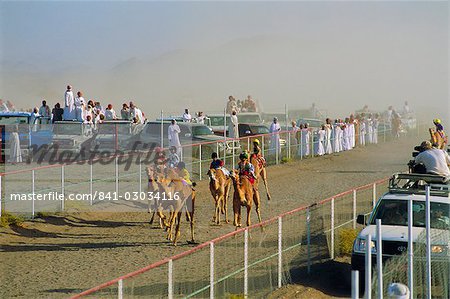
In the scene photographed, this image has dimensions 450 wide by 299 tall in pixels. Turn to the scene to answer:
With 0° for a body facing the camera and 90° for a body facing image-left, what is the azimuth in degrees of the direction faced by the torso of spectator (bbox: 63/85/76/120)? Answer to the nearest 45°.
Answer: approximately 315°

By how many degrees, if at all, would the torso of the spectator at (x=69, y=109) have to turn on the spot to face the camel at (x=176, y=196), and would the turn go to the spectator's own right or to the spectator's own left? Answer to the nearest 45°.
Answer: approximately 45° to the spectator's own right

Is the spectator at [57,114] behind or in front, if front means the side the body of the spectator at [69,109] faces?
behind

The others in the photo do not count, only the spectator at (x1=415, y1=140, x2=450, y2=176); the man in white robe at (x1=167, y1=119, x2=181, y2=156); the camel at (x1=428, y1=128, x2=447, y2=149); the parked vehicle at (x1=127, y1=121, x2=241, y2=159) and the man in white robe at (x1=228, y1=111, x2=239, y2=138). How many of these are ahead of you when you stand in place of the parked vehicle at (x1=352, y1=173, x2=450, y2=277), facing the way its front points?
0

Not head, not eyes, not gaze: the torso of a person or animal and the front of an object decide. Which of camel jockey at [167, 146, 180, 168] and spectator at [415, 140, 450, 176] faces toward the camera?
camel jockey at [167, 146, 180, 168]

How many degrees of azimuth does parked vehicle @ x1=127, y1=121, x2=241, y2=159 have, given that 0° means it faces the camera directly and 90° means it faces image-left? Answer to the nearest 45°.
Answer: approximately 315°

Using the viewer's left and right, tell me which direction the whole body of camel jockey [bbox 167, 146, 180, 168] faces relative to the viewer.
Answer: facing the viewer

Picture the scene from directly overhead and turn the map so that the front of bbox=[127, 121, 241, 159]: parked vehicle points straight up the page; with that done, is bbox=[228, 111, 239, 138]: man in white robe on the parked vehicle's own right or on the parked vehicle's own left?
on the parked vehicle's own left

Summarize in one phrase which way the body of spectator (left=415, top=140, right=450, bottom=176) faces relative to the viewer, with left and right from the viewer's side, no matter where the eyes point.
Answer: facing away from the viewer and to the left of the viewer

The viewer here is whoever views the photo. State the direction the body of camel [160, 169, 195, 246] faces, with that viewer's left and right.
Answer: facing the viewer and to the left of the viewer

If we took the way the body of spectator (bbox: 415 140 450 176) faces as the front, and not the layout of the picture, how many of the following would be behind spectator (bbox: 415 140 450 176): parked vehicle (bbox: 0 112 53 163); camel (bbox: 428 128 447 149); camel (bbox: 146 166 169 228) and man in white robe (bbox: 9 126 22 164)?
0

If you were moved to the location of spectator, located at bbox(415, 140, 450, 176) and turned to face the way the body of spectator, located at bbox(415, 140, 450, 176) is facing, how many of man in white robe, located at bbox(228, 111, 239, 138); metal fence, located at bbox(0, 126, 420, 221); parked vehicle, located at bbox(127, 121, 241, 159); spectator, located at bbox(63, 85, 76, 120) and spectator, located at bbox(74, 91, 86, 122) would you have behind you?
0

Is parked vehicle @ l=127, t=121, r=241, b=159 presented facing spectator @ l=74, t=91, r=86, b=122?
no

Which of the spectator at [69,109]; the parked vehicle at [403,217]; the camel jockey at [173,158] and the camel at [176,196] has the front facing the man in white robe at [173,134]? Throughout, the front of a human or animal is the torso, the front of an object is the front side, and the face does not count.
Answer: the spectator at [69,109]

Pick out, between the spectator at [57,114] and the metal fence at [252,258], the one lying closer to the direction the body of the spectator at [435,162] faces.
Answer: the spectator
